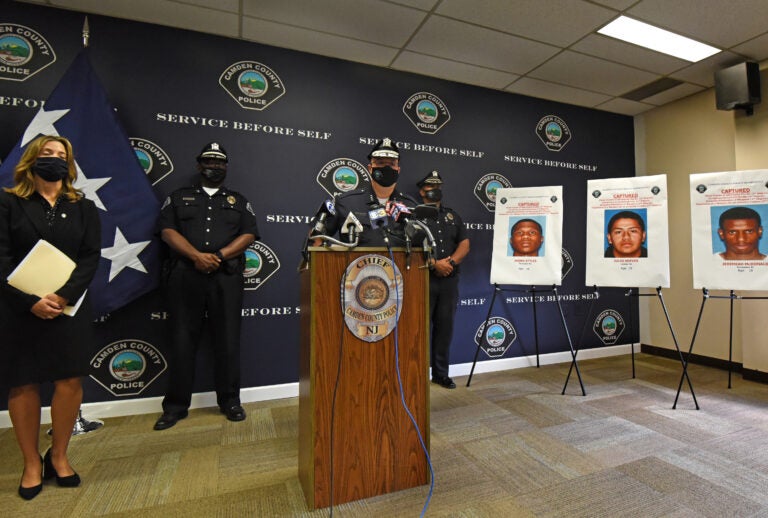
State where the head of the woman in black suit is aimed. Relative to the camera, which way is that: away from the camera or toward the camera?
toward the camera

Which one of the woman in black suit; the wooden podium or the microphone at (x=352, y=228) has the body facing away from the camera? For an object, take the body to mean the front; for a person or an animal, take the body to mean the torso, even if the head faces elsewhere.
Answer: the microphone

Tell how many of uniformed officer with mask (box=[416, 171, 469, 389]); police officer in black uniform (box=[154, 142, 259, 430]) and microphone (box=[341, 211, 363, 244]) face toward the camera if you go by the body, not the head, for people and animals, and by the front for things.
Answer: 2

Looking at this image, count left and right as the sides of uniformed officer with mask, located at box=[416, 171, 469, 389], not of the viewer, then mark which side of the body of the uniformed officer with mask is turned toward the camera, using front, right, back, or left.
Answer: front

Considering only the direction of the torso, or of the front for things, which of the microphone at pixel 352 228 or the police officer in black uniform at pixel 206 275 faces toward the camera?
the police officer in black uniform

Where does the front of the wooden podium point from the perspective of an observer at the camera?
facing the viewer and to the right of the viewer

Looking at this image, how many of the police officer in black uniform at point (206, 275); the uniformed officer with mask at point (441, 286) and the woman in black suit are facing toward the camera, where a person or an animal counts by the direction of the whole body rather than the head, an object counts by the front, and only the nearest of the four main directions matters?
3

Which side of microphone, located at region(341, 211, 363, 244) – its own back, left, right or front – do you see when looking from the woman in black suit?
left

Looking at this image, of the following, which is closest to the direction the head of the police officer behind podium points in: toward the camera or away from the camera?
toward the camera

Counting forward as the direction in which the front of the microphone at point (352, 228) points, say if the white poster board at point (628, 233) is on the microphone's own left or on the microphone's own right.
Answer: on the microphone's own right

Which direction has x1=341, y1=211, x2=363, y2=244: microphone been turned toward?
away from the camera

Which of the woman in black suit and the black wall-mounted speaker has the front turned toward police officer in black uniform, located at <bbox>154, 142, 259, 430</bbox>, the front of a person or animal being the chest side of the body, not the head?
the black wall-mounted speaker

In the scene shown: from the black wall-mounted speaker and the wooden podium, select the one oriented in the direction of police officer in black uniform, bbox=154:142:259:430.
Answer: the black wall-mounted speaker

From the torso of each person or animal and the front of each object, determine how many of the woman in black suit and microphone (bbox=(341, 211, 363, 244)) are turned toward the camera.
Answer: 1

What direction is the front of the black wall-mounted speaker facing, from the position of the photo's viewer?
facing the viewer and to the left of the viewer

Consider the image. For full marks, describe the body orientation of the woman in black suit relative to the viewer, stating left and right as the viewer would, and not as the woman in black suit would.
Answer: facing the viewer

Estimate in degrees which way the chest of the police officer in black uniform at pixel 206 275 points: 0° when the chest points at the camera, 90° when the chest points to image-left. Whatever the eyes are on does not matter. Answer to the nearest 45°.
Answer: approximately 0°

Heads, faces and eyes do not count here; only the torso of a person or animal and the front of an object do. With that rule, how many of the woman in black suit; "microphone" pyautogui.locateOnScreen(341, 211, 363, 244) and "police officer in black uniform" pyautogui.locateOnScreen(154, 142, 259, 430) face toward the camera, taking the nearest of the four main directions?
2
